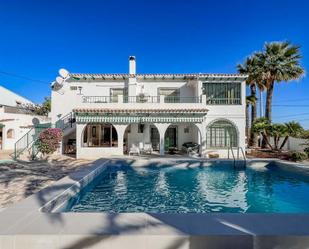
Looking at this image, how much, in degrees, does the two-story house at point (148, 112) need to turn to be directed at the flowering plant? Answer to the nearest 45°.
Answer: approximately 45° to its right

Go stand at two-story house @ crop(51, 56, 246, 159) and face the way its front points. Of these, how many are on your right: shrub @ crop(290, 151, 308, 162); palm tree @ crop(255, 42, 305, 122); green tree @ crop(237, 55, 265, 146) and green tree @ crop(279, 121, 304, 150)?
0

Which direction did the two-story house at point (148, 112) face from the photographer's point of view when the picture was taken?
facing the viewer

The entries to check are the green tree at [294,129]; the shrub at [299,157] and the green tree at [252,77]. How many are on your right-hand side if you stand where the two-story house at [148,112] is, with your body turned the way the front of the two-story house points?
0

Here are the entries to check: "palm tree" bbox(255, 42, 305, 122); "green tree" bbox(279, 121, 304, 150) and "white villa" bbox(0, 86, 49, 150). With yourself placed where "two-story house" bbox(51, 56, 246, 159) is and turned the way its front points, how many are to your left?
2

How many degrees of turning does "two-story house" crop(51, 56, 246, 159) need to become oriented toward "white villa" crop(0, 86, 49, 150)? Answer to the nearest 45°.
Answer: approximately 90° to its right

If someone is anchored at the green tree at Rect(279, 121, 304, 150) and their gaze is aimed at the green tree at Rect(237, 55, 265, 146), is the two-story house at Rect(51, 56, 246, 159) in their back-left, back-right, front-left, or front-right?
front-left

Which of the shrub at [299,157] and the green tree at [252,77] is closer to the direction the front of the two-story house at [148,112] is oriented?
the shrub

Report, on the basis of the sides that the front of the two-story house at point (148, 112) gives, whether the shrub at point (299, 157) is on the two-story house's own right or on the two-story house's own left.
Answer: on the two-story house's own left

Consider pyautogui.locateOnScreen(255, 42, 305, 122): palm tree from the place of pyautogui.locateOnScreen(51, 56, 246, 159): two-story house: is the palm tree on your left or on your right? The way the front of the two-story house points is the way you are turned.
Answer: on your left

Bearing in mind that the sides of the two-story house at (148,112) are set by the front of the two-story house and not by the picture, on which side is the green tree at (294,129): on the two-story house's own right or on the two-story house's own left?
on the two-story house's own left

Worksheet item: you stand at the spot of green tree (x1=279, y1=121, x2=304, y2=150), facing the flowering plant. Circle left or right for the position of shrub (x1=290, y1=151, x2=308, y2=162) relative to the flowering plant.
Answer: left

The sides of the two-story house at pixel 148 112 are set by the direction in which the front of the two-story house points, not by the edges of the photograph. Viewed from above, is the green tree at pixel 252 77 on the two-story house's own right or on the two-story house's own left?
on the two-story house's own left

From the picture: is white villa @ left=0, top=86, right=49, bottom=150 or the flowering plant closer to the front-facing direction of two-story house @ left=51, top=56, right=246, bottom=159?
the flowering plant
